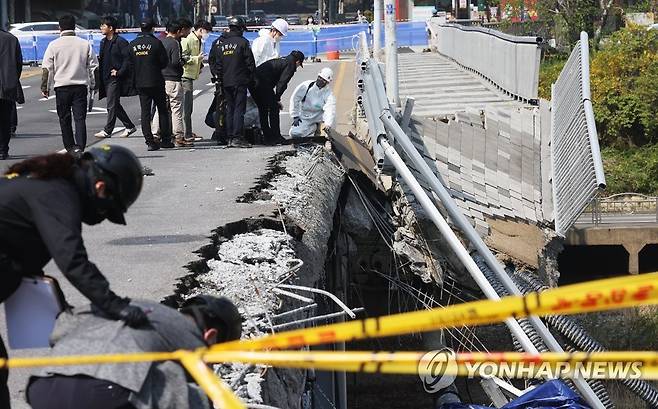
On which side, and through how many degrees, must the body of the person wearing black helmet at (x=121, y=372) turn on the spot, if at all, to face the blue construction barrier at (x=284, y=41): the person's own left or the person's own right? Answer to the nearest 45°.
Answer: approximately 90° to the person's own left

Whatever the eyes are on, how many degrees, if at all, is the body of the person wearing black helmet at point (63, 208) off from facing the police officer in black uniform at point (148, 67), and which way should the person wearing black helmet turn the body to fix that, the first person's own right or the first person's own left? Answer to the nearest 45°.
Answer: approximately 90° to the first person's own left

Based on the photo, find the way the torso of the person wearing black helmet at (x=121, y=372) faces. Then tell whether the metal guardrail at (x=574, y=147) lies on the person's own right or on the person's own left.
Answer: on the person's own left

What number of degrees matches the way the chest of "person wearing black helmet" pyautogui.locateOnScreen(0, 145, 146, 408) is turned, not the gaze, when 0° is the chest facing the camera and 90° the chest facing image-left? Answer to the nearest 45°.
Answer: approximately 270°

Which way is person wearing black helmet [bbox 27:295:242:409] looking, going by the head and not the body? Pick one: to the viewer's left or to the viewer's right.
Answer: to the viewer's right

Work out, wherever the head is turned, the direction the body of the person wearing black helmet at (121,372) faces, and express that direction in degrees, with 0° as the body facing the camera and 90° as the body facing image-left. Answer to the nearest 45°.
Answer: approximately 270°

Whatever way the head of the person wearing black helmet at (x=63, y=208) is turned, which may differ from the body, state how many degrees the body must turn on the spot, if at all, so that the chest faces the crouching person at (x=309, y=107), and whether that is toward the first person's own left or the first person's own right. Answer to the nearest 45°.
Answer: approximately 90° to the first person's own left

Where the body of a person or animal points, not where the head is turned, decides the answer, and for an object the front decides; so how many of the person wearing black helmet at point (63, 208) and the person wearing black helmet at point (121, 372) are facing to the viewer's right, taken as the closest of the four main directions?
2

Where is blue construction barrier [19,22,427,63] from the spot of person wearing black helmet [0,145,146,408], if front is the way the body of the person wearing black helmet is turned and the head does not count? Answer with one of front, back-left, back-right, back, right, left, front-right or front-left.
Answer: left

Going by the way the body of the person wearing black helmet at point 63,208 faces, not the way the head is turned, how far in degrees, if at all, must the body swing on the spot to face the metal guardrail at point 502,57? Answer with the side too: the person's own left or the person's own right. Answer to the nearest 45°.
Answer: approximately 45° to the person's own left

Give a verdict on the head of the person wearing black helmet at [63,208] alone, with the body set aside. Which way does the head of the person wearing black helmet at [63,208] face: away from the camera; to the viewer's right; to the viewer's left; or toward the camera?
to the viewer's right

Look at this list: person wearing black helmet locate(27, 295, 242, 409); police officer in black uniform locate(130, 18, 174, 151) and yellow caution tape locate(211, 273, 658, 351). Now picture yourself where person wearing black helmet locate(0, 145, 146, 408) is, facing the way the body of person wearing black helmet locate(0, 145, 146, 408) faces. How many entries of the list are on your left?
1

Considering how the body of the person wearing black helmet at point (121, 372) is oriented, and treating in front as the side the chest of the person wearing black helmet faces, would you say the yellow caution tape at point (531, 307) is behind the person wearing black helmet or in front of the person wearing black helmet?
in front
